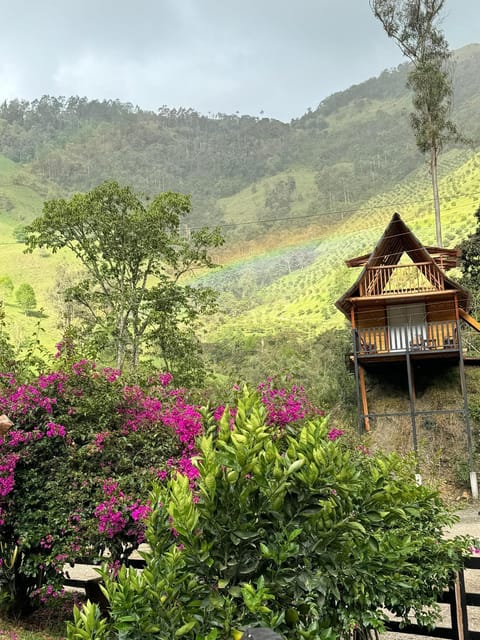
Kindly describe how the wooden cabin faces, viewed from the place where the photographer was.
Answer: facing the viewer

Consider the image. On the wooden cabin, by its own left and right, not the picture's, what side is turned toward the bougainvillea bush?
front

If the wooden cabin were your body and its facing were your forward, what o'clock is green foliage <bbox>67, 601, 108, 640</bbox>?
The green foliage is roughly at 12 o'clock from the wooden cabin.

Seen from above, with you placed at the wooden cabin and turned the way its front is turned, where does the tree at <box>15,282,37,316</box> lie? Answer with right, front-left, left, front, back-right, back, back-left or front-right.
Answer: back-right

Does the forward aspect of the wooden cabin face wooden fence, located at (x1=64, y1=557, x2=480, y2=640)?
yes
